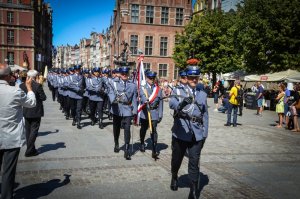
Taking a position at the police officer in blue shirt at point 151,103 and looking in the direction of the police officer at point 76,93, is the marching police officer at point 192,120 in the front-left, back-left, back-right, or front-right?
back-left

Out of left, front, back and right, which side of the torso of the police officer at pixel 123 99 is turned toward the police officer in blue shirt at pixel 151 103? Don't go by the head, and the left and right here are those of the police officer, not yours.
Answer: left

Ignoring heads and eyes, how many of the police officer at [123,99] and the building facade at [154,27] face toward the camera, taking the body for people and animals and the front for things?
2

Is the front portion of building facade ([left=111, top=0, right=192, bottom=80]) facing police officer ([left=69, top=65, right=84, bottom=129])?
yes

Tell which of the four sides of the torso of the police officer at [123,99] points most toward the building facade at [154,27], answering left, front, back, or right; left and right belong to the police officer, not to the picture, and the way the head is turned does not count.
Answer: back

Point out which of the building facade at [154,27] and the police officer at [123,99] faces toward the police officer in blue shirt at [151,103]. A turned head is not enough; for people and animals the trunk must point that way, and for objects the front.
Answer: the building facade

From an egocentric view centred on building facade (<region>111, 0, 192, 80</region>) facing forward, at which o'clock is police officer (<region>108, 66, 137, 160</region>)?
The police officer is roughly at 12 o'clock from the building facade.

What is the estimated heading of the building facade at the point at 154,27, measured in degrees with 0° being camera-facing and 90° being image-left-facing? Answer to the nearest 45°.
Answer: approximately 0°

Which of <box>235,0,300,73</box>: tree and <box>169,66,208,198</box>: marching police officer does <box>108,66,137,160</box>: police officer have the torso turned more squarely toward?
the marching police officer

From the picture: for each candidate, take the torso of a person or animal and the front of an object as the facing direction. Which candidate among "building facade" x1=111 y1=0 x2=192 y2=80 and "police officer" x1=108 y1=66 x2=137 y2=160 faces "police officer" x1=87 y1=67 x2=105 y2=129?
the building facade
